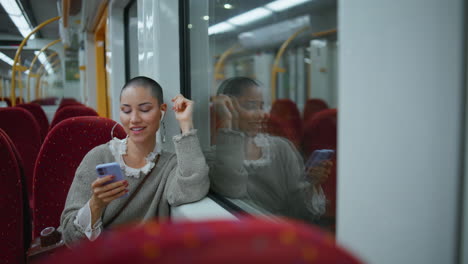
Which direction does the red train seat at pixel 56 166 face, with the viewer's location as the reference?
facing the viewer

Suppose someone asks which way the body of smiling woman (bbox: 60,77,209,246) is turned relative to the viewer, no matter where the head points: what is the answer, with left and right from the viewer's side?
facing the viewer and to the left of the viewer

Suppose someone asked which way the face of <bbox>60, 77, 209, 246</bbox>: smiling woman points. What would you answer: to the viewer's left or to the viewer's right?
to the viewer's left

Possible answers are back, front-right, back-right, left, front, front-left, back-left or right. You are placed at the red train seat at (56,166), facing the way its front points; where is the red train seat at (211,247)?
front

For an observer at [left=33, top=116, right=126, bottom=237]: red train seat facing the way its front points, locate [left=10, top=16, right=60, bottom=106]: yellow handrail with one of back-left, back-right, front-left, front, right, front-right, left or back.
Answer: back

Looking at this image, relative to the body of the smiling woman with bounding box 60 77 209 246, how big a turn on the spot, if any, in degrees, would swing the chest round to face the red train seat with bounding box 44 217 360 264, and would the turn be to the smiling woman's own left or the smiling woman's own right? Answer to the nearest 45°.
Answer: approximately 45° to the smiling woman's own left

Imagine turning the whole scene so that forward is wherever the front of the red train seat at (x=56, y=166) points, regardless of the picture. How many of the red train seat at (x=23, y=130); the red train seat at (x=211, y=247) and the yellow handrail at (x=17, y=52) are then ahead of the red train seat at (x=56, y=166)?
1
